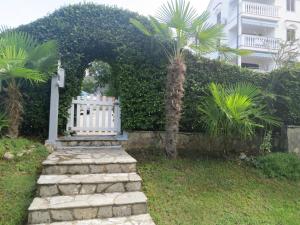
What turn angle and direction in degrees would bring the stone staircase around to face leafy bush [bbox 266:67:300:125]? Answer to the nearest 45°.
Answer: approximately 90° to its left

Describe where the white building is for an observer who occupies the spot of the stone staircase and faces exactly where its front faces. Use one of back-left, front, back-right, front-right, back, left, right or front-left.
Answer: back-left

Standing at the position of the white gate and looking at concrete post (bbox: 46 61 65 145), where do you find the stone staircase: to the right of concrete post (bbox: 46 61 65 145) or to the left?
left

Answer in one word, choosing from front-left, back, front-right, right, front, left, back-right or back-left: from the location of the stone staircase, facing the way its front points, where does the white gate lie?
back

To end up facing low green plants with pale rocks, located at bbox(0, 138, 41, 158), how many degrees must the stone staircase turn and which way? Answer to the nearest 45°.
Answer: approximately 135° to its right

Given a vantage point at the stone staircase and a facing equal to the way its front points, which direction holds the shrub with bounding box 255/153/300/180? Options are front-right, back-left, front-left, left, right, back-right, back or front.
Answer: left

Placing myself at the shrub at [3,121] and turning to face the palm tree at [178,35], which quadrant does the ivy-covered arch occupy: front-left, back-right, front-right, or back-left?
front-left

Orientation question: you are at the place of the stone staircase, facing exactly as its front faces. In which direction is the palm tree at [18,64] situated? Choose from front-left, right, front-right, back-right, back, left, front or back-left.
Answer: back-right

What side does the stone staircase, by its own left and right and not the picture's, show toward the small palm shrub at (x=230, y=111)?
left

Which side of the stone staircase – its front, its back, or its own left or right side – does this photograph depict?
front
